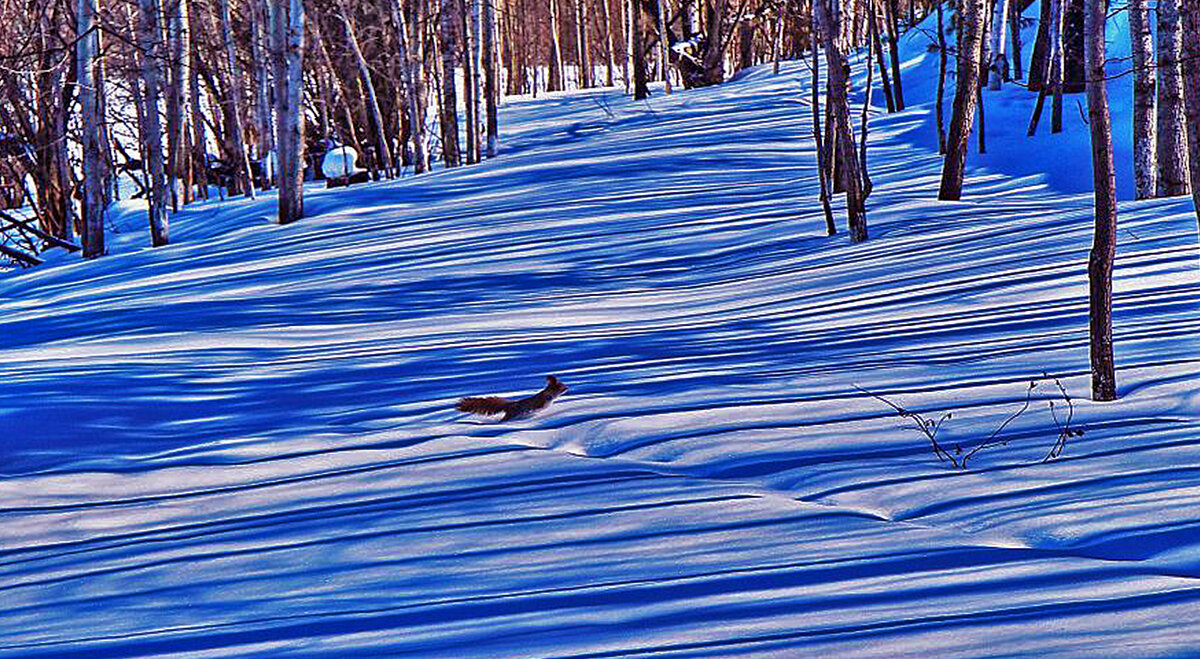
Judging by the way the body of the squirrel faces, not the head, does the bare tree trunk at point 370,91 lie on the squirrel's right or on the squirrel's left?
on the squirrel's left

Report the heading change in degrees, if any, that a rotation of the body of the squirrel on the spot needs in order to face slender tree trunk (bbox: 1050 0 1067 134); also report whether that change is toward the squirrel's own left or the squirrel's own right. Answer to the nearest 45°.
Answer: approximately 45° to the squirrel's own left

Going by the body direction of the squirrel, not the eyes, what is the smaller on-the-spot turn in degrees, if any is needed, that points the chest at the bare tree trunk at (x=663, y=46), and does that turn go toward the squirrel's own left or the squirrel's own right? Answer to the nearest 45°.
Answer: approximately 90° to the squirrel's own left

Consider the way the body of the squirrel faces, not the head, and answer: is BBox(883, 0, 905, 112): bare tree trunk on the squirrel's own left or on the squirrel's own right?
on the squirrel's own left

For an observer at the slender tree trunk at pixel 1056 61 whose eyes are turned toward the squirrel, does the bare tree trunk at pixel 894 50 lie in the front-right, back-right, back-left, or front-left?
back-right

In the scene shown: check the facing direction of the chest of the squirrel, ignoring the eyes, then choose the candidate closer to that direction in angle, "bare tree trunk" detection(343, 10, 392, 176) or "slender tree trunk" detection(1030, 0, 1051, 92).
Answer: the slender tree trunk

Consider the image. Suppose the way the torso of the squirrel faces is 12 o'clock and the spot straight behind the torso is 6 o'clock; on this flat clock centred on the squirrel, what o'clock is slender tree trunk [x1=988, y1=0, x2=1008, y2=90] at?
The slender tree trunk is roughly at 10 o'clock from the squirrel.

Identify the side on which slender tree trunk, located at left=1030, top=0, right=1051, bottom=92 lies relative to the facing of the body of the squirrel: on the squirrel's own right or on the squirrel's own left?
on the squirrel's own left

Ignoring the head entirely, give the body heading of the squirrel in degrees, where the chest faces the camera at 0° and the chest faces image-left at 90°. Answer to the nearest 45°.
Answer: approximately 270°
